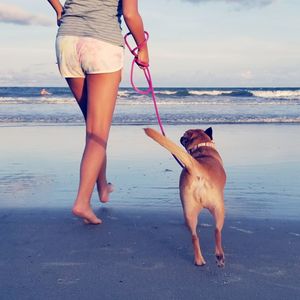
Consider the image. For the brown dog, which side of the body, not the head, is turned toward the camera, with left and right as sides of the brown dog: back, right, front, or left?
back

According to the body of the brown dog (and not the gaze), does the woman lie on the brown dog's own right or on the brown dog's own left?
on the brown dog's own left
